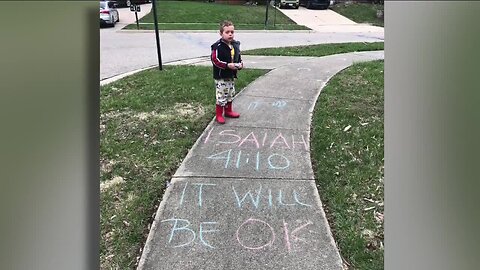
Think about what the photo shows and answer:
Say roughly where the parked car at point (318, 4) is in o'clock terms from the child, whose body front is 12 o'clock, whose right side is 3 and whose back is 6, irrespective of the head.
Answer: The parked car is roughly at 8 o'clock from the child.

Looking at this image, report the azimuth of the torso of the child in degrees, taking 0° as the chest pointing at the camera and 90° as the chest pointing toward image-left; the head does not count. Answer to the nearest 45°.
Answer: approximately 315°

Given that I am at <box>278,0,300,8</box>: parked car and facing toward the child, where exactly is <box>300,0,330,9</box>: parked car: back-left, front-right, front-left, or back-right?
back-left

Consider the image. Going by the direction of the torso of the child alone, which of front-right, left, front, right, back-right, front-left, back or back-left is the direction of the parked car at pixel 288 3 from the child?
back-left
